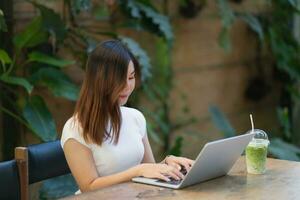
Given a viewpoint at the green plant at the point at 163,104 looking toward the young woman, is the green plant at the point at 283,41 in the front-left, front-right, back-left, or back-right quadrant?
back-left

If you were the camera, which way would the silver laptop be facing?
facing away from the viewer and to the left of the viewer

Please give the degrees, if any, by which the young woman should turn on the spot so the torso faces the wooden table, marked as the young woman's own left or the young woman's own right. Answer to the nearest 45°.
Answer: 0° — they already face it

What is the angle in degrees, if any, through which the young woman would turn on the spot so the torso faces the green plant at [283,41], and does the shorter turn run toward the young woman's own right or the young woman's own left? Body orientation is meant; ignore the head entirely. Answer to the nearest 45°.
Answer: approximately 90° to the young woman's own left

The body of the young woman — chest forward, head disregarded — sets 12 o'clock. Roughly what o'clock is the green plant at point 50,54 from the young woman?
The green plant is roughly at 7 o'clock from the young woman.

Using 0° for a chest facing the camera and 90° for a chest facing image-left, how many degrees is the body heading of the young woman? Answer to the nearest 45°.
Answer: approximately 315°

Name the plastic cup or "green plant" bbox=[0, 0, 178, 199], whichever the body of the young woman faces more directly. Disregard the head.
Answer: the plastic cup

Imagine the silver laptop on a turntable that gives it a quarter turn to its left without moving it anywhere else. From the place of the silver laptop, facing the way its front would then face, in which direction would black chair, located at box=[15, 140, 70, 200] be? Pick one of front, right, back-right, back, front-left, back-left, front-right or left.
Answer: front-right

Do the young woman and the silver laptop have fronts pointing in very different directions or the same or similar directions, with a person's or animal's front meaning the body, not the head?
very different directions
